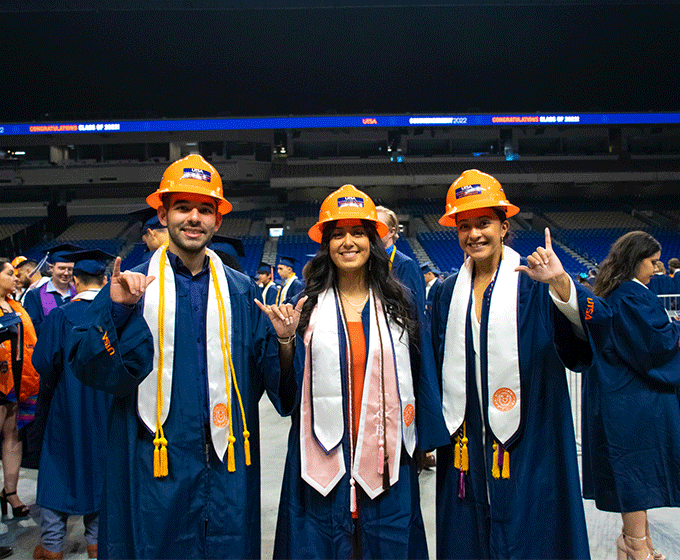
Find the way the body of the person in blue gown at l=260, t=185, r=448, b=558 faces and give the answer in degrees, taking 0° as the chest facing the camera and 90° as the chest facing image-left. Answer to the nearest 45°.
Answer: approximately 0°

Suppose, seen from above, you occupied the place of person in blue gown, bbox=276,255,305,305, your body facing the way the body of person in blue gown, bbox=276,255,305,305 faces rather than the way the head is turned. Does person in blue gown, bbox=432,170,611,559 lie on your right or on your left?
on your left

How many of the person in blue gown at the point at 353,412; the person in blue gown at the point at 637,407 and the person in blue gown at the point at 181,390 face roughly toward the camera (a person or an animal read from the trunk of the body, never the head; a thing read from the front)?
2

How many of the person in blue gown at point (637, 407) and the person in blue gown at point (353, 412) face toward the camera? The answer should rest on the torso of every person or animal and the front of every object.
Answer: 1

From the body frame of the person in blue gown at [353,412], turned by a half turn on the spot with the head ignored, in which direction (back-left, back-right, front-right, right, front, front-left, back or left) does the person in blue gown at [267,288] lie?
front
